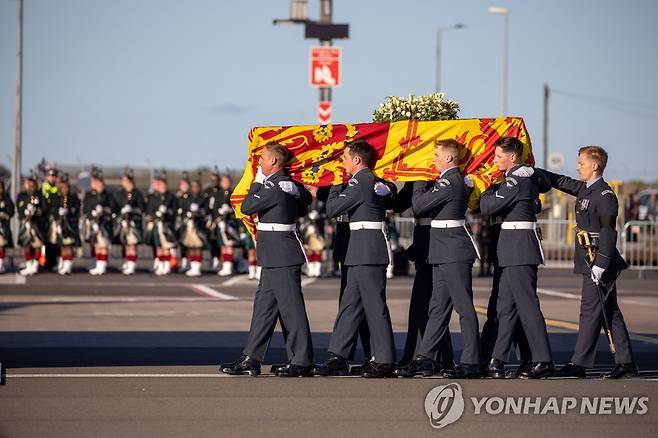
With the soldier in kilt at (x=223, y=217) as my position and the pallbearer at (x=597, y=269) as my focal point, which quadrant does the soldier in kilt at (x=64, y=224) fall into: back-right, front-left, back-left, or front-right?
back-right

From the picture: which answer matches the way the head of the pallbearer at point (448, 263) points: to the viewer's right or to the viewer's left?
to the viewer's left

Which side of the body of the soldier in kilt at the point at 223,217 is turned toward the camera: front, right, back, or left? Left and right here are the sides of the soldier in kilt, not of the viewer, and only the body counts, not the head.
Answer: front

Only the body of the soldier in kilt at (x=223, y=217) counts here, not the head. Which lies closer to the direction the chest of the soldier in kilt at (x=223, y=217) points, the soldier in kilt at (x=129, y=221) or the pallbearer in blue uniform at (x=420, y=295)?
the pallbearer in blue uniform

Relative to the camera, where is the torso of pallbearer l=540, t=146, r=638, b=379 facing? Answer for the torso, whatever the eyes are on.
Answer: to the viewer's left

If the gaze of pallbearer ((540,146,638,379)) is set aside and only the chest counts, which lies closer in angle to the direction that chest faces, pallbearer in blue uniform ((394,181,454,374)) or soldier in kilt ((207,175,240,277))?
the pallbearer in blue uniform

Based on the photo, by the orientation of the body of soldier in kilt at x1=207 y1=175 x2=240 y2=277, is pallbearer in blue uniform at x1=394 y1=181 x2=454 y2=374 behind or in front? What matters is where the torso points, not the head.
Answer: in front

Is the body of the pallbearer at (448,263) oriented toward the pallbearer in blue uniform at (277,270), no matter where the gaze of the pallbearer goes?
yes

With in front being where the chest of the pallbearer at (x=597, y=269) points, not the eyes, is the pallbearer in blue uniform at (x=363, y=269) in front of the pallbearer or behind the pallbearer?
in front

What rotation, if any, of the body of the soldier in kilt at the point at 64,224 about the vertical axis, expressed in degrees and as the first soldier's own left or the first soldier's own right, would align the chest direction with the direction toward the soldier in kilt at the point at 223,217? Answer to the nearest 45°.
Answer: approximately 90° to the first soldier's own left

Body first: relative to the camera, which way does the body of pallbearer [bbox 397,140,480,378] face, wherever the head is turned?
to the viewer's left

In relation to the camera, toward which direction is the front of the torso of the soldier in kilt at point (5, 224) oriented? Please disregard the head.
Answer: toward the camera

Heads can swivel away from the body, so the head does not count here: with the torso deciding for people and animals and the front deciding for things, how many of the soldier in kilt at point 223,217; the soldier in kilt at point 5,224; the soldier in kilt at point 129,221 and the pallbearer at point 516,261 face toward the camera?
3

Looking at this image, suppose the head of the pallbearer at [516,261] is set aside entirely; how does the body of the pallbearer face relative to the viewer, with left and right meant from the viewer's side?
facing to the left of the viewer

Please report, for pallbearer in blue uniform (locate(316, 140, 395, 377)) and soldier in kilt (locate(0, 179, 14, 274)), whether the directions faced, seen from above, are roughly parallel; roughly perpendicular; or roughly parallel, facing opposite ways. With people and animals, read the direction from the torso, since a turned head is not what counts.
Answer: roughly perpendicular

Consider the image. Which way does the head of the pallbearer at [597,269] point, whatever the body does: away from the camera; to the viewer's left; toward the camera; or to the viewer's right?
to the viewer's left

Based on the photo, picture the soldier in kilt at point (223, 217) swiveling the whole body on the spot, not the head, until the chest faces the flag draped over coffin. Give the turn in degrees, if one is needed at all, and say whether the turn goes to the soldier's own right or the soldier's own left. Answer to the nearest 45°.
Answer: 0° — they already face it
